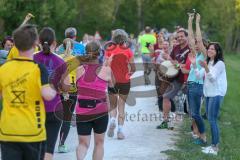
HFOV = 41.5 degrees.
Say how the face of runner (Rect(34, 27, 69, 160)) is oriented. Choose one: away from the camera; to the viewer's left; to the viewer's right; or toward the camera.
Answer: away from the camera

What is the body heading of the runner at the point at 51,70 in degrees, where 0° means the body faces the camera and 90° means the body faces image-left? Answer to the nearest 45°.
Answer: approximately 225°

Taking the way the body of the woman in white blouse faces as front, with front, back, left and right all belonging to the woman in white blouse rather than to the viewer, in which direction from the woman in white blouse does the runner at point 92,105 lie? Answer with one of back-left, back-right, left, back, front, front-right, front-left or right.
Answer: front-left

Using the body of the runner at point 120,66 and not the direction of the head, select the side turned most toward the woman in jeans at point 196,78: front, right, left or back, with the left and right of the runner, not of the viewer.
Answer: right

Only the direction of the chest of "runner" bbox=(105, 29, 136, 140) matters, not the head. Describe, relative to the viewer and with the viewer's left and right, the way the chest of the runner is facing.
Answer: facing away from the viewer

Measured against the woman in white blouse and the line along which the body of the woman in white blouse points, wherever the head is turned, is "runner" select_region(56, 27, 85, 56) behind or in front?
in front

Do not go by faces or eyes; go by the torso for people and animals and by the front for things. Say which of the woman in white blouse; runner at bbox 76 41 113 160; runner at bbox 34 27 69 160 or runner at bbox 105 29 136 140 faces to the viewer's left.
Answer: the woman in white blouse

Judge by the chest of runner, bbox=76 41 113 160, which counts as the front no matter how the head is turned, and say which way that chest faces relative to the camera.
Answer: away from the camera

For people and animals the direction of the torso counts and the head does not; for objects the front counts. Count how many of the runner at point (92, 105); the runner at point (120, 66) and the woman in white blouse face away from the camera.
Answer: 2

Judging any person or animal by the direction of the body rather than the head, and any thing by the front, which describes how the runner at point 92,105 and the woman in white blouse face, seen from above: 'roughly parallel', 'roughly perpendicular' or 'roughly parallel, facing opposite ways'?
roughly perpendicular

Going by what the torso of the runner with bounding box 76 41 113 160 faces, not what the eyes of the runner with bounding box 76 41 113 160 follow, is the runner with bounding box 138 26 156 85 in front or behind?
in front

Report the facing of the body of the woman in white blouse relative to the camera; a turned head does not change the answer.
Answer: to the viewer's left

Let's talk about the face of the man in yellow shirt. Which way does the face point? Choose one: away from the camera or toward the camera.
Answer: away from the camera
